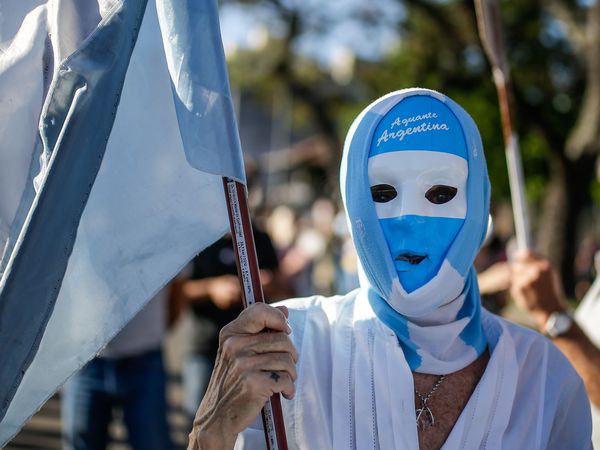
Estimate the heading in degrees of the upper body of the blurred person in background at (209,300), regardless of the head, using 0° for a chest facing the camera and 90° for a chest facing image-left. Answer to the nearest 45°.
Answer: approximately 0°

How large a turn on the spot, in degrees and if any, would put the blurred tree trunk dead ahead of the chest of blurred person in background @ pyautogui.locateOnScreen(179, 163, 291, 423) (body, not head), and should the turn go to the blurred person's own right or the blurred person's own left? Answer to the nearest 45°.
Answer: approximately 135° to the blurred person's own left

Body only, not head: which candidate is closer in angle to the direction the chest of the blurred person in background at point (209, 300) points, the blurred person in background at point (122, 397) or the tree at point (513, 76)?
the blurred person in background

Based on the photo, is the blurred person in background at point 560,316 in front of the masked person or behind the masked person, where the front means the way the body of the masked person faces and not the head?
behind

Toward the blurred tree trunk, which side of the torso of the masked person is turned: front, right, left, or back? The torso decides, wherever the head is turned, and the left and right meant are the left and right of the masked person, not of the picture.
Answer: back

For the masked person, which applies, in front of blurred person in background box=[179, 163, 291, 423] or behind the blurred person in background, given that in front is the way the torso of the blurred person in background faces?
in front

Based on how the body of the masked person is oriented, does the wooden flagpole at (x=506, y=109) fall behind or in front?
behind

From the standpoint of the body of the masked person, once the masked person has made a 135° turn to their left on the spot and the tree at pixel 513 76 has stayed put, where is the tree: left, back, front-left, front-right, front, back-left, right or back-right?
front-left

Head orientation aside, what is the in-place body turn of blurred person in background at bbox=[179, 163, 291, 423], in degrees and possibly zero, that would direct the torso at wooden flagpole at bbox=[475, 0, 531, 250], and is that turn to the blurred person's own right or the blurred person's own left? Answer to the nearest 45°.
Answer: approximately 45° to the blurred person's own left

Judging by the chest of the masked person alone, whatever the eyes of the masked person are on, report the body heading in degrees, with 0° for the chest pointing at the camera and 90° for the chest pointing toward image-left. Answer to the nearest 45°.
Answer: approximately 0°

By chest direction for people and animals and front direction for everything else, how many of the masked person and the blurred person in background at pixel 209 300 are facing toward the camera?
2
